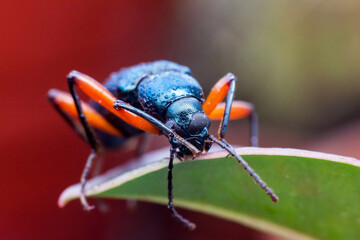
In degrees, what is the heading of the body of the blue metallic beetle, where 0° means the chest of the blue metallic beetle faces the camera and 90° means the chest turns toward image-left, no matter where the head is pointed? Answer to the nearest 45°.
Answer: approximately 315°
